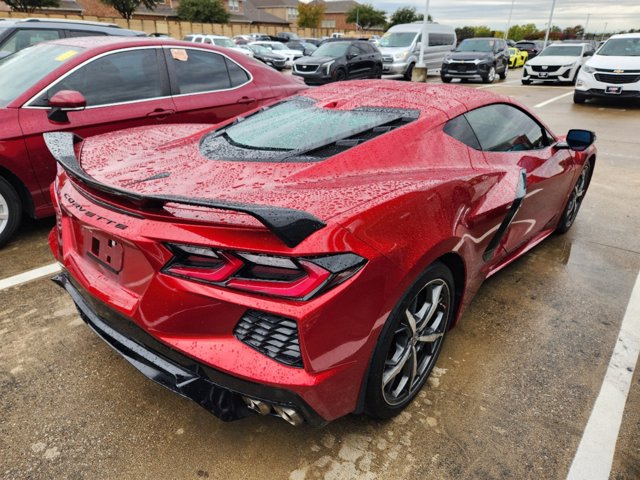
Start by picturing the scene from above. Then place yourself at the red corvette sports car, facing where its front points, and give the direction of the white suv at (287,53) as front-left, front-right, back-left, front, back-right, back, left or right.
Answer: front-left

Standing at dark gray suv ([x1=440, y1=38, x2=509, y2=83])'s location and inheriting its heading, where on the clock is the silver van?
The silver van is roughly at 2 o'clock from the dark gray suv.

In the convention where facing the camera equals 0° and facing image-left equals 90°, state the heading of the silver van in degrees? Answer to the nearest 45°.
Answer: approximately 45°

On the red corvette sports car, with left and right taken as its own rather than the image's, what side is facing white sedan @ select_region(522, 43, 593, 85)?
front

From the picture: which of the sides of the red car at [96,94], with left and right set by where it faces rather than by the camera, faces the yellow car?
back

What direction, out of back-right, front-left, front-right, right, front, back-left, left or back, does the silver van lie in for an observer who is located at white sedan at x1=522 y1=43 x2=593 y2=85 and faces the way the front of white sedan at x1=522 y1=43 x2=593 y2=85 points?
front-right

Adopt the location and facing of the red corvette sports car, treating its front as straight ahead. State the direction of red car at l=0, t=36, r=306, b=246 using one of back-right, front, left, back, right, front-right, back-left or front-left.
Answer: left

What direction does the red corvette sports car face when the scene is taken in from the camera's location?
facing away from the viewer and to the right of the viewer

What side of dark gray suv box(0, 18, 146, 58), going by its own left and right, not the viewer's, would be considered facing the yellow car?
back

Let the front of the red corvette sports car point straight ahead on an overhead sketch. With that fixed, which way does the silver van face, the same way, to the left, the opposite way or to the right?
the opposite way

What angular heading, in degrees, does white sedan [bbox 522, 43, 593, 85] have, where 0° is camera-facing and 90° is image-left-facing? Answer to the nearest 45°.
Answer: approximately 45°

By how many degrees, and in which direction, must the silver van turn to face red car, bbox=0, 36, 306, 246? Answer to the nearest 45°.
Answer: approximately 45° to its left

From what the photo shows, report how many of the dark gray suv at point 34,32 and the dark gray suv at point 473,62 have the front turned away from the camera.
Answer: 0
